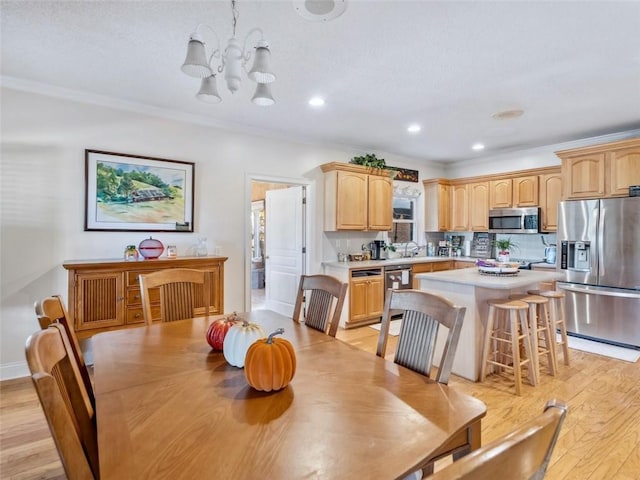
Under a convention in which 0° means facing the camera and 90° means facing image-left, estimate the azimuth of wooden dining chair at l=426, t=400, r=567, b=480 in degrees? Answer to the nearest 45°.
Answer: approximately 135°

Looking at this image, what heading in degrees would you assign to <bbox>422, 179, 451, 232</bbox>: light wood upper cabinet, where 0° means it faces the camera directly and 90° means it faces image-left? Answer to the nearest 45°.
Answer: approximately 315°

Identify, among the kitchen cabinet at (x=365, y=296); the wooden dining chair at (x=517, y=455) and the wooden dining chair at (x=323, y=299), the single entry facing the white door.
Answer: the wooden dining chair at (x=517, y=455)

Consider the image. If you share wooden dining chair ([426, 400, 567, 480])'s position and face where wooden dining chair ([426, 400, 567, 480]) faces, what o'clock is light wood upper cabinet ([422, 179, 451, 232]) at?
The light wood upper cabinet is roughly at 1 o'clock from the wooden dining chair.

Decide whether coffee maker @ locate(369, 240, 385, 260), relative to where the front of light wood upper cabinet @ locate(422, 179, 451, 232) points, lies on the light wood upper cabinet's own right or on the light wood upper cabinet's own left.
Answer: on the light wood upper cabinet's own right

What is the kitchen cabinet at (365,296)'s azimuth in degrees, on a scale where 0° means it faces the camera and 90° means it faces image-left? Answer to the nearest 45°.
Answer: approximately 315°

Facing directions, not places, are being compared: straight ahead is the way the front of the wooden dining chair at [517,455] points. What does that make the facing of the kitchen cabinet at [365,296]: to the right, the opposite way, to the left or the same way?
the opposite way
